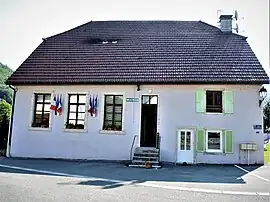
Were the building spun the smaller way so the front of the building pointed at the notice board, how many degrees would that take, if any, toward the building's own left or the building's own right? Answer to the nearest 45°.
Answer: approximately 90° to the building's own left

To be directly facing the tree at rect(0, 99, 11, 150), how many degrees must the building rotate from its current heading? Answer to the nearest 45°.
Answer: approximately 90° to its right

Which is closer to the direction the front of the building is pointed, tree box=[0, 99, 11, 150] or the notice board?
the notice board

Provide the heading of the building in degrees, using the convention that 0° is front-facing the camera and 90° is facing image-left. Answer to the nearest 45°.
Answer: approximately 0°

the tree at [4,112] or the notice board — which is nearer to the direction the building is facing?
the notice board

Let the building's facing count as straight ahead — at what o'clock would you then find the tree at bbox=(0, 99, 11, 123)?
The tree is roughly at 4 o'clock from the building.
